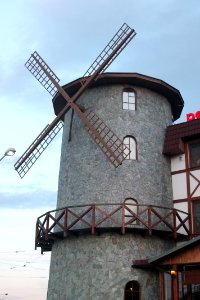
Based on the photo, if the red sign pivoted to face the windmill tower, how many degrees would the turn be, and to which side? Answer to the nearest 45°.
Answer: approximately 45° to its right

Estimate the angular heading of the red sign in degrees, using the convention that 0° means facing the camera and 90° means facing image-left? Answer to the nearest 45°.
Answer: approximately 45°
